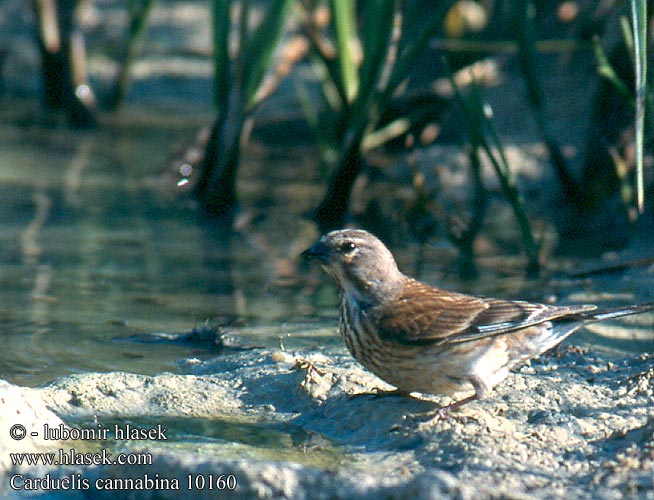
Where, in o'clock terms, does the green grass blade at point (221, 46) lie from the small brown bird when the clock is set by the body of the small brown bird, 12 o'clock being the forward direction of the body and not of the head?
The green grass blade is roughly at 2 o'clock from the small brown bird.

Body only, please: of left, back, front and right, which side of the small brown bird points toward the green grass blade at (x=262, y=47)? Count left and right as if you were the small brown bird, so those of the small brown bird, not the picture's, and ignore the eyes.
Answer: right

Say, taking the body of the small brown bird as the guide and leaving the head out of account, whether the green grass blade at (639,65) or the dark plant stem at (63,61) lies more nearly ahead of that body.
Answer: the dark plant stem

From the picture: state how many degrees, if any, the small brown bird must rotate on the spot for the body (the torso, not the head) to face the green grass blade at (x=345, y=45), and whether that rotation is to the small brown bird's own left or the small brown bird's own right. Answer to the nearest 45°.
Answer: approximately 90° to the small brown bird's own right

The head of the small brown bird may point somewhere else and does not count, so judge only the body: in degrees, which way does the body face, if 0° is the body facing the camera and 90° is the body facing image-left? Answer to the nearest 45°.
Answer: approximately 90°

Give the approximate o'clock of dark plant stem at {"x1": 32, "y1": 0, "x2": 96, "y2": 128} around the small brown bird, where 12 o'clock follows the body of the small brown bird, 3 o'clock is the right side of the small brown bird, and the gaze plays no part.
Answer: The dark plant stem is roughly at 2 o'clock from the small brown bird.

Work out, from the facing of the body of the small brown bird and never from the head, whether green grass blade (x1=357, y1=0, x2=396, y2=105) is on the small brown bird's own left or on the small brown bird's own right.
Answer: on the small brown bird's own right
